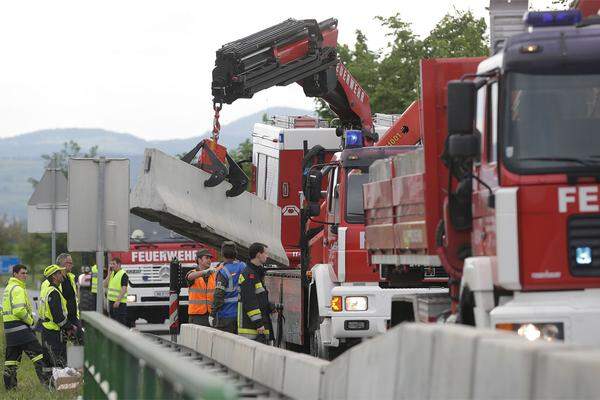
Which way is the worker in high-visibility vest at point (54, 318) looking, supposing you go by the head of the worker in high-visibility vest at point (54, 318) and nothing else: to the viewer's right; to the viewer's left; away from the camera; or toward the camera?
to the viewer's right

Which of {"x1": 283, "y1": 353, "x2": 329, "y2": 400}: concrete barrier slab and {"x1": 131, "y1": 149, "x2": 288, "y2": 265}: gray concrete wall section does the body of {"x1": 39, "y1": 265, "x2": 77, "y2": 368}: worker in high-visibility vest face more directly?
the gray concrete wall section

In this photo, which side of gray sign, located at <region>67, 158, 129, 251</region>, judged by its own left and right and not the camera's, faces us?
back

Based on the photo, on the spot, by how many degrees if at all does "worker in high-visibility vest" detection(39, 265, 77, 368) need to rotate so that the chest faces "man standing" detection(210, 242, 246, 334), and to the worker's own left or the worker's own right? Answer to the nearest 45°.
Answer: approximately 45° to the worker's own right

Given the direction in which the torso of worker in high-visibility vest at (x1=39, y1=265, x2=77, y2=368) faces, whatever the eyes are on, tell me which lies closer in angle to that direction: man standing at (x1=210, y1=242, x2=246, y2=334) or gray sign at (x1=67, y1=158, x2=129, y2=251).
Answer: the man standing

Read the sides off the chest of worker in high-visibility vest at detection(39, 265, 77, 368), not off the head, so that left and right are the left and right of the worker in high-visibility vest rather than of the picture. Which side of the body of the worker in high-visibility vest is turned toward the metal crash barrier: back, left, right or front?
right

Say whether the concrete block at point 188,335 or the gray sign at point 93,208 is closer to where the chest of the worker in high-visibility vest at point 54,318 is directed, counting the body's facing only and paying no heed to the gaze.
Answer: the concrete block

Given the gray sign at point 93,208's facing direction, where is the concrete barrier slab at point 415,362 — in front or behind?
behind

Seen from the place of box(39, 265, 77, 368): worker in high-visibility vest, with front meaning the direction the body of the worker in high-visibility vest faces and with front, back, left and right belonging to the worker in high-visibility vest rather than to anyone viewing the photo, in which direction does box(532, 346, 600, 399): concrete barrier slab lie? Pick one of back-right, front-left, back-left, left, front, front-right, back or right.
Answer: right

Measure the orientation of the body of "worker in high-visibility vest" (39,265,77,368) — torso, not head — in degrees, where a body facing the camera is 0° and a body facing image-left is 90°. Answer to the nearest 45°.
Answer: approximately 270°
